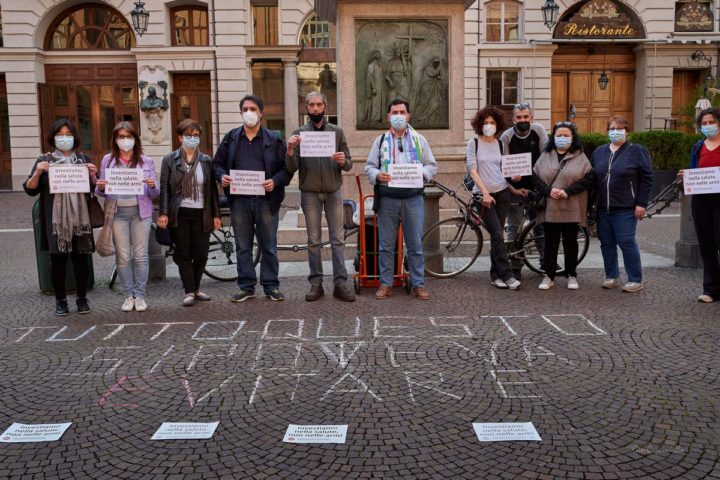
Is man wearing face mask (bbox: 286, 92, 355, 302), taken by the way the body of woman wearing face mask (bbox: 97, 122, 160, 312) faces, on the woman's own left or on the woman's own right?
on the woman's own left

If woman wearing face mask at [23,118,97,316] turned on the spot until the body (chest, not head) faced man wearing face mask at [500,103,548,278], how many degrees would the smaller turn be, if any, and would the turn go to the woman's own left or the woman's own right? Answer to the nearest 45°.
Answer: approximately 90° to the woman's own left

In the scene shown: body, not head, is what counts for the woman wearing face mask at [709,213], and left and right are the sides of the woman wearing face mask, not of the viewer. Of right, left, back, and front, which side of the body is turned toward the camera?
front

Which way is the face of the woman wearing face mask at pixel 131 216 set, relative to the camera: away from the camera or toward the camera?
toward the camera

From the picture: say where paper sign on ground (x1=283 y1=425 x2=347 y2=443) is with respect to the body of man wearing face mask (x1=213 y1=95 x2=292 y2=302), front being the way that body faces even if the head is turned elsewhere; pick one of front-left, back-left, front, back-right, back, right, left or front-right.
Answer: front

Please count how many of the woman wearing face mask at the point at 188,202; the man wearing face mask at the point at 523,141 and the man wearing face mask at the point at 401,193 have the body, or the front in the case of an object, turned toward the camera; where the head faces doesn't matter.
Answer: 3

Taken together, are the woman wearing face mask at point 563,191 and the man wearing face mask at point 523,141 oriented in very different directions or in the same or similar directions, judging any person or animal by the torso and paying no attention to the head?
same or similar directions

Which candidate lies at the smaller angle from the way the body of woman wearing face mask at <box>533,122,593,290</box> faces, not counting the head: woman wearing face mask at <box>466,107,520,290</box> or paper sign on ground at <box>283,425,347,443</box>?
the paper sign on ground

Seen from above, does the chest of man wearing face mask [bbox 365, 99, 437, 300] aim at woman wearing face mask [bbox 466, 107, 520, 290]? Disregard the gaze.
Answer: no

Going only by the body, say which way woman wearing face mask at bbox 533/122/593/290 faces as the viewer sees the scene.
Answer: toward the camera

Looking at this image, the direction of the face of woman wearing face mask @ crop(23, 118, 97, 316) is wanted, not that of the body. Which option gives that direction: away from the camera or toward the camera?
toward the camera

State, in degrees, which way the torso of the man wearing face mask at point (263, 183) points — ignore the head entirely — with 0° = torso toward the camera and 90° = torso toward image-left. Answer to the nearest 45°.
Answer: approximately 0°

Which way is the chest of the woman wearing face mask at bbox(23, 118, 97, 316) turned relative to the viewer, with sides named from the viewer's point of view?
facing the viewer

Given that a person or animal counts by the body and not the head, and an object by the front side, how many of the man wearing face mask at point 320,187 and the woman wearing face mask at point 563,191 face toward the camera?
2

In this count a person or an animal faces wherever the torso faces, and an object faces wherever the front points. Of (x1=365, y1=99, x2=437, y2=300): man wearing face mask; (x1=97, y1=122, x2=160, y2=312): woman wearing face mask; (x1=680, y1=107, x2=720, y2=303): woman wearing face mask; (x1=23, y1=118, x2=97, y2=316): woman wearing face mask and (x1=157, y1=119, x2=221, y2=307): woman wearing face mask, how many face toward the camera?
5

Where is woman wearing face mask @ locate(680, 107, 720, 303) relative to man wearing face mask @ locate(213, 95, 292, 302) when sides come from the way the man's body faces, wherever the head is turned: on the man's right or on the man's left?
on the man's left

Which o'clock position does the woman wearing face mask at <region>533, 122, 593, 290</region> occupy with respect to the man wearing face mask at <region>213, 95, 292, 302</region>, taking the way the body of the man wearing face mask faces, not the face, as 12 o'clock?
The woman wearing face mask is roughly at 9 o'clock from the man wearing face mask.

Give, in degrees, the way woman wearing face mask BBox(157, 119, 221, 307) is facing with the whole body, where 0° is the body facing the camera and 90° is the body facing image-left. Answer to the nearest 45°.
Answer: approximately 0°
